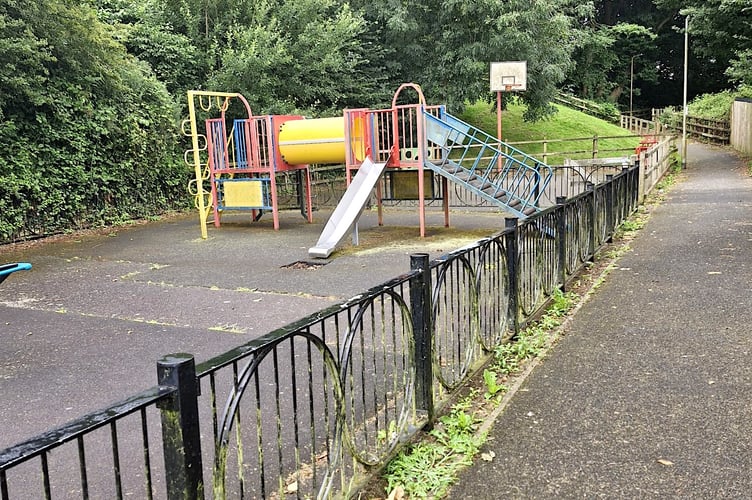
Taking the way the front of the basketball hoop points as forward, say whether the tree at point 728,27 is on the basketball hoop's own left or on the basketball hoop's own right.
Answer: on the basketball hoop's own left

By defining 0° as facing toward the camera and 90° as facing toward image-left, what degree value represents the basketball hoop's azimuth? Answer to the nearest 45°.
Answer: approximately 315°

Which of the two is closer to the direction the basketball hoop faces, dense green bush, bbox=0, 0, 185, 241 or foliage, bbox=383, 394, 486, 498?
the foliage

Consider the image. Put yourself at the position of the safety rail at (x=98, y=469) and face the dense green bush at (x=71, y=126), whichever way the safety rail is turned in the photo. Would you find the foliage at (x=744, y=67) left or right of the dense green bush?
right

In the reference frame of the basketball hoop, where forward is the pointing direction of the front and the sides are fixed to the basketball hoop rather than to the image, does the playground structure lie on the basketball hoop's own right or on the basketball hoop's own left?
on the basketball hoop's own right

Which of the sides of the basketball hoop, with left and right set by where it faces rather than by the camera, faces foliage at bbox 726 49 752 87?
left

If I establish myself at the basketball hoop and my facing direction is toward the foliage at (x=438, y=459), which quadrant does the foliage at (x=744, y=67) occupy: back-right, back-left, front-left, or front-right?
back-left

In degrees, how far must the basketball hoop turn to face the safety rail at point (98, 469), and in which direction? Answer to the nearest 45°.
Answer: approximately 45° to its right

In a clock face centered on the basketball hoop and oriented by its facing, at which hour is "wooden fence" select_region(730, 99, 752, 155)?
The wooden fence is roughly at 9 o'clock from the basketball hoop.

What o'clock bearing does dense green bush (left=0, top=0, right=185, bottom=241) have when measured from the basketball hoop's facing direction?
The dense green bush is roughly at 3 o'clock from the basketball hoop.

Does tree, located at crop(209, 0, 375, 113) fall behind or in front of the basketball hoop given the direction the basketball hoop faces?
behind

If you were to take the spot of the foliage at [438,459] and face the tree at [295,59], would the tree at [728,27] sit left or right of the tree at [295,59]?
right
